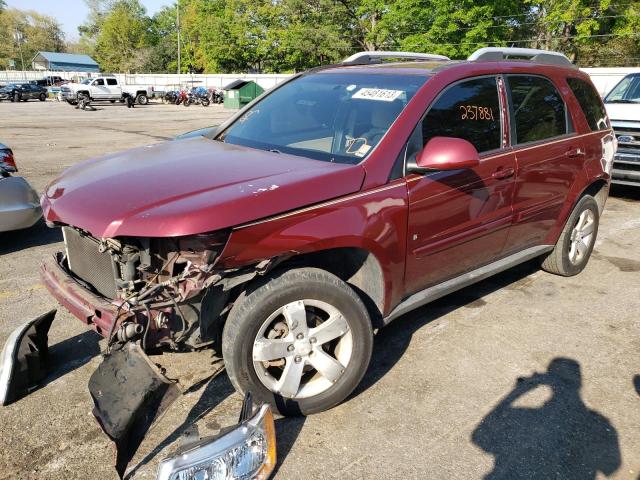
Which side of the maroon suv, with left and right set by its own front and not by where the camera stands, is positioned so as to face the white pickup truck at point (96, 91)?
right

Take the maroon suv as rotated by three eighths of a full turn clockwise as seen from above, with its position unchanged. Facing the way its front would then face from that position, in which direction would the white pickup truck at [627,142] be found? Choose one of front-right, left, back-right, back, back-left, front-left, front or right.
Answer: front-right

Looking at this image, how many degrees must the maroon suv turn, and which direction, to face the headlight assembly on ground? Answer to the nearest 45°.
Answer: approximately 45° to its left

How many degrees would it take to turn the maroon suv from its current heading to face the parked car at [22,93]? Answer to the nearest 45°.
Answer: approximately 90° to its right

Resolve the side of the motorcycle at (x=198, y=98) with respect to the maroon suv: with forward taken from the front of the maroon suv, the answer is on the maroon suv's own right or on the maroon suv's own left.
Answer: on the maroon suv's own right

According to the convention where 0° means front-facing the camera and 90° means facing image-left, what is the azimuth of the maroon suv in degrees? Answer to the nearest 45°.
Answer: approximately 45°

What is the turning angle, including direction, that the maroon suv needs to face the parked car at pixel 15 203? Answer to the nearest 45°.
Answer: approximately 90° to its right

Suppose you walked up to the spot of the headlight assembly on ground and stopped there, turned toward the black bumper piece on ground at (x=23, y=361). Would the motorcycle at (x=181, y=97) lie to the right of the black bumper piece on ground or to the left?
right

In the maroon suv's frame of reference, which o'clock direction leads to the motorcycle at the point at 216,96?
The motorcycle is roughly at 4 o'clock from the maroon suv.

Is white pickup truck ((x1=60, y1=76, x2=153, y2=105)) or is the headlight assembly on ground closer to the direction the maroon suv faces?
the headlight assembly on ground

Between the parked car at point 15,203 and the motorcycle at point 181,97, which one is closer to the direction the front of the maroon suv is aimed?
the parked car

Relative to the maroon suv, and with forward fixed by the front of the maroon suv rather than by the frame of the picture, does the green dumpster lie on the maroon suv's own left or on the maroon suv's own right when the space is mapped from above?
on the maroon suv's own right

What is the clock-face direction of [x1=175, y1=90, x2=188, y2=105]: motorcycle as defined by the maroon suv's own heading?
The motorcycle is roughly at 4 o'clock from the maroon suv.
